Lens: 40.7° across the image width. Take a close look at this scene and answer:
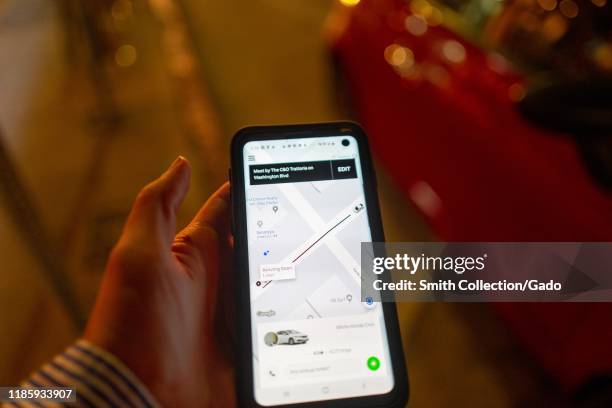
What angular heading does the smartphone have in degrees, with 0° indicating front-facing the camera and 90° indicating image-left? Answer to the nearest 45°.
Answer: approximately 0°
